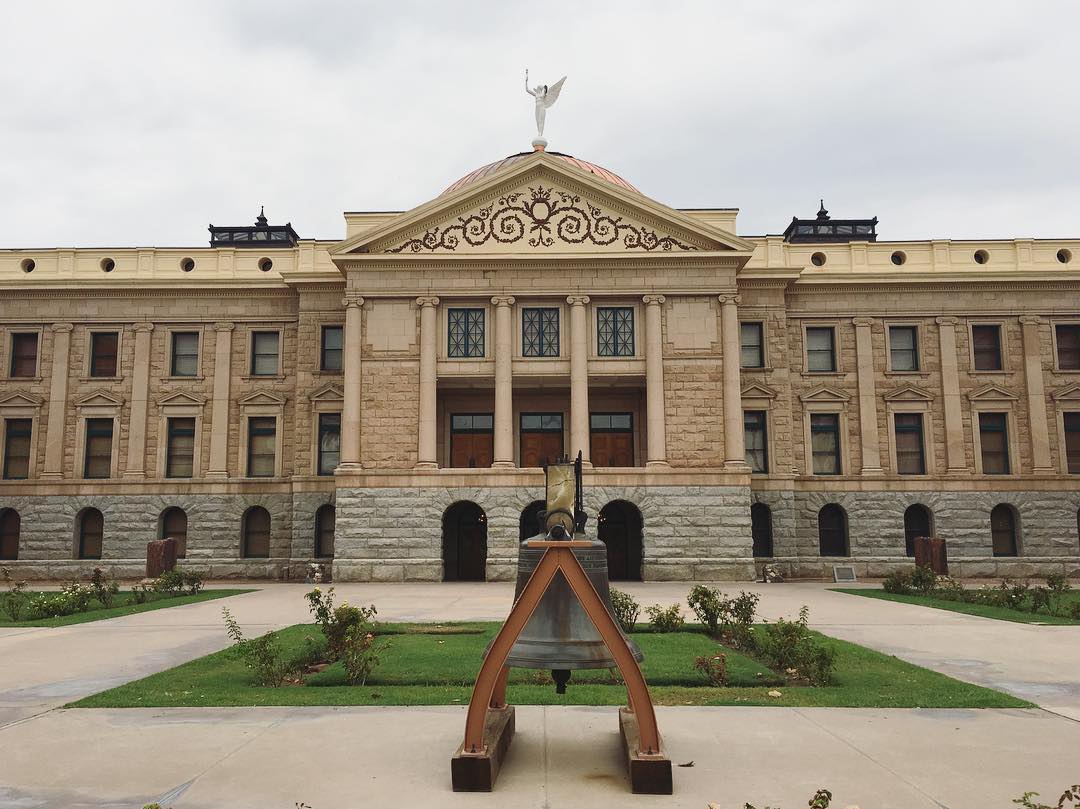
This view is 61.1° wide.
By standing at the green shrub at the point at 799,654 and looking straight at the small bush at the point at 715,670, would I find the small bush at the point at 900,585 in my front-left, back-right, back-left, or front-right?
back-right

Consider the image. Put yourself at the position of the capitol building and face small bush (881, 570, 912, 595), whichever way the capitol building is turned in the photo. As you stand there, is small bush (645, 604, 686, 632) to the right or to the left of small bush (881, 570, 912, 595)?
right

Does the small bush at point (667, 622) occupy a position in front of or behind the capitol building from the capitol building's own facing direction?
in front

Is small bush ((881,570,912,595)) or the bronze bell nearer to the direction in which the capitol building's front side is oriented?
the bronze bell

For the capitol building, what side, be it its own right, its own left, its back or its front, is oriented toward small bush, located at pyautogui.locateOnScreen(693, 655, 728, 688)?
front

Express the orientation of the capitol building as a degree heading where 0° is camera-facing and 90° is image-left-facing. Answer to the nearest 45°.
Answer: approximately 0°

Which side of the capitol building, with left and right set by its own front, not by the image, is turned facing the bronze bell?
front
